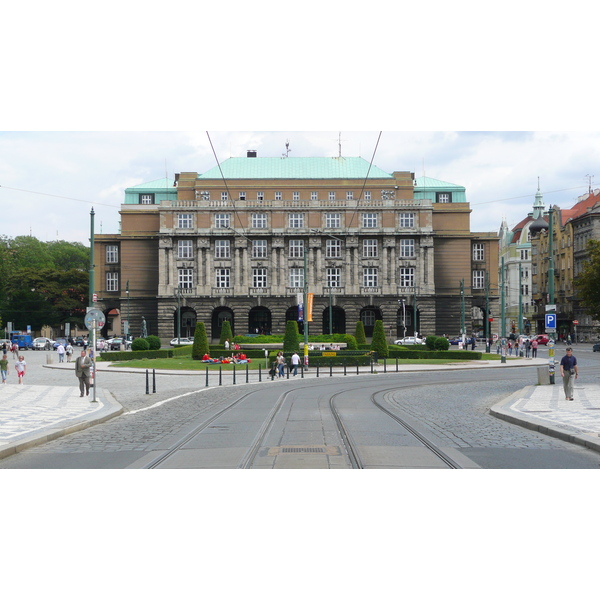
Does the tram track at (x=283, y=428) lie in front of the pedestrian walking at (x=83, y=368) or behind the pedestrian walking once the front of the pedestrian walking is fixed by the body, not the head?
in front

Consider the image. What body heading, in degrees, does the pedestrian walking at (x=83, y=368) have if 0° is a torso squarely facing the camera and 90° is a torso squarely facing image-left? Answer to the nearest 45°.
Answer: approximately 0°
